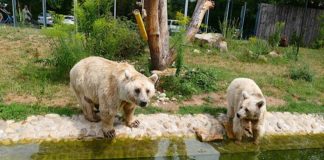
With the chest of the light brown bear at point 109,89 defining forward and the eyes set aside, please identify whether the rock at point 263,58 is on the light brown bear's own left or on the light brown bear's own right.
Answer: on the light brown bear's own left

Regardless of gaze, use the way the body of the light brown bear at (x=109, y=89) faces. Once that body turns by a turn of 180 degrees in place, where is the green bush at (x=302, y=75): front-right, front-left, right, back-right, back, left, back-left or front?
right

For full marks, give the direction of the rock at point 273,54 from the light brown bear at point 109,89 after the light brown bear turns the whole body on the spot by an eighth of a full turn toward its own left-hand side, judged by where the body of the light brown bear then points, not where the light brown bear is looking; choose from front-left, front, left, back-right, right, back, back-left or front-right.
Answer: front-left

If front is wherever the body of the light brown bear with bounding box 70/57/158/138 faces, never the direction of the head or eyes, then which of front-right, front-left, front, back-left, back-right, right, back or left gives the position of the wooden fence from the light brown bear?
left

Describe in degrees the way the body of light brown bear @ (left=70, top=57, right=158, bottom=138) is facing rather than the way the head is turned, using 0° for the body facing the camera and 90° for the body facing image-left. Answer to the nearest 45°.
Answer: approximately 315°

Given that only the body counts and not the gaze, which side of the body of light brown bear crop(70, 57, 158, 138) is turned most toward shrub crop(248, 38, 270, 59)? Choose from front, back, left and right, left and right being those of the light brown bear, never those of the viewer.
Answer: left

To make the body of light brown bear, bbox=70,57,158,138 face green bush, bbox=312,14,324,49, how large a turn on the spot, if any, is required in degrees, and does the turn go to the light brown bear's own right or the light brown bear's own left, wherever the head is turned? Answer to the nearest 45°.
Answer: approximately 90° to the light brown bear's own left

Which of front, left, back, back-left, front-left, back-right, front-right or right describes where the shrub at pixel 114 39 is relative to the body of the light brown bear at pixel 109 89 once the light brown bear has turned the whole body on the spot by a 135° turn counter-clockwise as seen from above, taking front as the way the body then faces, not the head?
front

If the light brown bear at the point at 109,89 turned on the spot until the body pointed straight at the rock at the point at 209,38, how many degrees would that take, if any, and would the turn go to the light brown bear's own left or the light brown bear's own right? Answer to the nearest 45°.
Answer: approximately 90° to the light brown bear's own left
